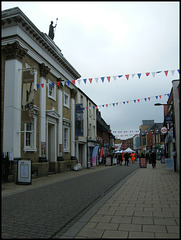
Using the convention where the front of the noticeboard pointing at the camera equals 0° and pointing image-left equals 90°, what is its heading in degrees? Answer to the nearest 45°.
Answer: approximately 0°

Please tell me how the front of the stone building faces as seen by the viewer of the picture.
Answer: facing the viewer and to the right of the viewer

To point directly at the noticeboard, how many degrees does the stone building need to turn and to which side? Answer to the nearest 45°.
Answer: approximately 45° to its right

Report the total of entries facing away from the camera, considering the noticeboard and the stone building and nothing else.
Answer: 0
